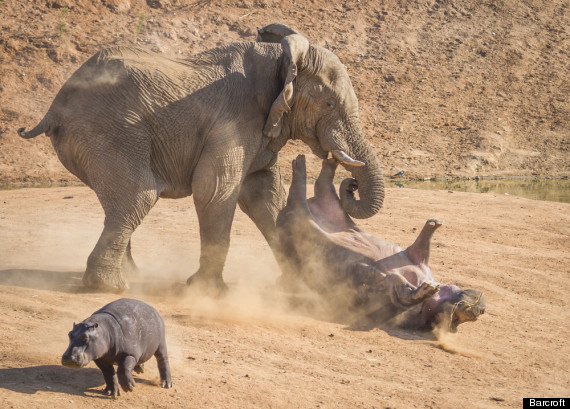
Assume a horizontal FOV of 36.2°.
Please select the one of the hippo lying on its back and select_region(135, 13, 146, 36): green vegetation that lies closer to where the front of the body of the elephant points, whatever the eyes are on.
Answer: the hippo lying on its back

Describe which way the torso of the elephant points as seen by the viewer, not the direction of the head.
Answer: to the viewer's right

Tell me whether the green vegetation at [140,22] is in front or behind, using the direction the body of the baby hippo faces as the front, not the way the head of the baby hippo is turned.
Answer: behind

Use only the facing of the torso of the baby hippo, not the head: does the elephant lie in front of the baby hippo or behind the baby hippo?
behind

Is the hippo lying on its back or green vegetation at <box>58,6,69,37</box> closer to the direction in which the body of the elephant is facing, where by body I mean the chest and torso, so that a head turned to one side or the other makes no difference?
the hippo lying on its back

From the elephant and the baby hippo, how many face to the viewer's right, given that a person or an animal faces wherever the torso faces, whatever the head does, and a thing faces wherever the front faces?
1

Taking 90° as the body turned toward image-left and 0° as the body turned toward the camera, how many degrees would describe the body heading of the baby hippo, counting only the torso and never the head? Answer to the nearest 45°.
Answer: approximately 45°

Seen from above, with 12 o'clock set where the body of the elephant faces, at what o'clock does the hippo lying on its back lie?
The hippo lying on its back is roughly at 1 o'clock from the elephant.

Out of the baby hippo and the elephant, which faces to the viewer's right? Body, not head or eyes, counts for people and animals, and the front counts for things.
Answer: the elephant

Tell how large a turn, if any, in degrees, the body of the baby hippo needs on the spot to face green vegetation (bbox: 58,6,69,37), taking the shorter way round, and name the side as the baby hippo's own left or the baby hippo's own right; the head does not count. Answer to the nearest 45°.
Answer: approximately 135° to the baby hippo's own right

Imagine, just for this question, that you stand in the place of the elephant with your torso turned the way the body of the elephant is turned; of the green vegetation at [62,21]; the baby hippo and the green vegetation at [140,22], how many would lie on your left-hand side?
2
